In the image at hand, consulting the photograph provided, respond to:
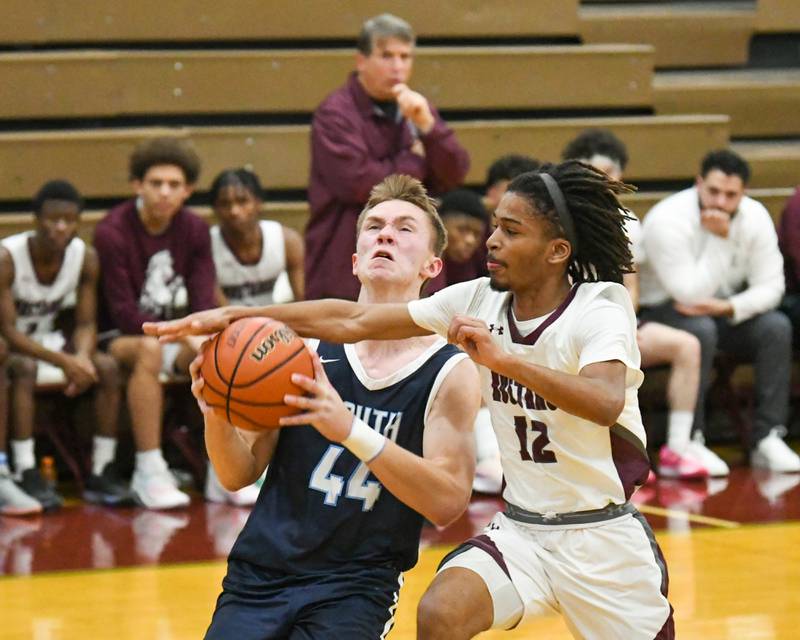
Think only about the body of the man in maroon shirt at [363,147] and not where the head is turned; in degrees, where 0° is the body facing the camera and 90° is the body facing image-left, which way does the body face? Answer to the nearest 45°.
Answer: approximately 315°

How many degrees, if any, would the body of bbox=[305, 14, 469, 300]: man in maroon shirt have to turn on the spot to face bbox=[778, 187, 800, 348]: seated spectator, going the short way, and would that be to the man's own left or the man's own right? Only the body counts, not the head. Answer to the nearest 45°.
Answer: approximately 90° to the man's own left

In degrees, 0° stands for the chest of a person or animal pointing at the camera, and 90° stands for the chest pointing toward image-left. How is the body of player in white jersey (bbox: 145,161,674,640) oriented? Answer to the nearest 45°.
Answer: approximately 45°

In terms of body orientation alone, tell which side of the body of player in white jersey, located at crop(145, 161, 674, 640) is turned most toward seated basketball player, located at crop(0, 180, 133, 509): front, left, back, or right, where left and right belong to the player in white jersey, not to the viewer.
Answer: right

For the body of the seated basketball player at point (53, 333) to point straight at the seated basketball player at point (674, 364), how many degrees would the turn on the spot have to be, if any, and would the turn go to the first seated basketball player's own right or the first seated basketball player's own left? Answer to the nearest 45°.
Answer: approximately 90° to the first seated basketball player's own left

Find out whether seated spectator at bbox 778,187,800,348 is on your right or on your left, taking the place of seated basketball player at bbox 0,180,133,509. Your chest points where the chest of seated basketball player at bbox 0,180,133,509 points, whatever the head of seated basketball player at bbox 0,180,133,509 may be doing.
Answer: on your left
